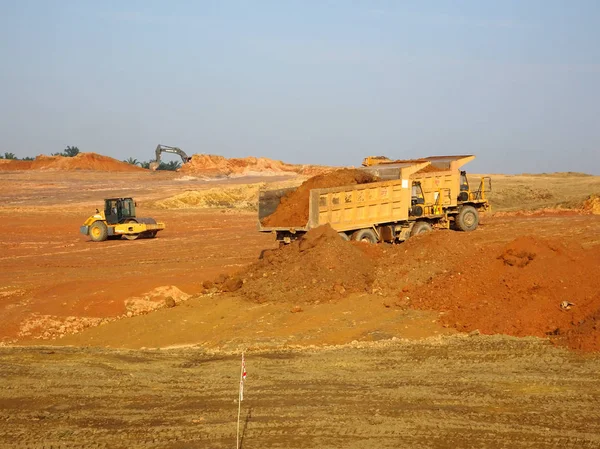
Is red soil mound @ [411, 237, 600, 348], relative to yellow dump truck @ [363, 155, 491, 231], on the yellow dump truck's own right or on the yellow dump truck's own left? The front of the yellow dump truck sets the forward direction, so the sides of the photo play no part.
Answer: on the yellow dump truck's own right

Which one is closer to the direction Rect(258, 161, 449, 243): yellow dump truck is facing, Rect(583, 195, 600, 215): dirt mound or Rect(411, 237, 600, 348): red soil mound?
the dirt mound

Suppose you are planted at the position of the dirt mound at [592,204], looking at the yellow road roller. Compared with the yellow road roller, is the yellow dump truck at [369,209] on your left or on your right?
left

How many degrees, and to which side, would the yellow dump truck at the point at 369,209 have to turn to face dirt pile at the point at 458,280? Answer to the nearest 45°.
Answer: approximately 135° to its right

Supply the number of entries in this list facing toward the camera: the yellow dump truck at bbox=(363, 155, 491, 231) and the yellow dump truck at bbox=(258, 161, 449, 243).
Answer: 0

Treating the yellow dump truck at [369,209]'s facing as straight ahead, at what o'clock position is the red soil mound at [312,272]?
The red soil mound is roughly at 5 o'clock from the yellow dump truck.

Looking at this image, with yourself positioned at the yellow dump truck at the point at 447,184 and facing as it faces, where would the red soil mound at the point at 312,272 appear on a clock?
The red soil mound is roughly at 5 o'clock from the yellow dump truck.

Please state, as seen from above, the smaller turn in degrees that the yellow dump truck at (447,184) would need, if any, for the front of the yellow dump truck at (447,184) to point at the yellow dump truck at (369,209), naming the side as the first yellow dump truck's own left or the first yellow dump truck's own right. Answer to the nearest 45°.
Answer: approximately 180°

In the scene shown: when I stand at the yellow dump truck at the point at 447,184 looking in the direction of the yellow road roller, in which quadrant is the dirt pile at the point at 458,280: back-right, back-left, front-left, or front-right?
back-left

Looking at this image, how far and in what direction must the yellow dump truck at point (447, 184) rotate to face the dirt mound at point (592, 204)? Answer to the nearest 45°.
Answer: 0° — it already faces it

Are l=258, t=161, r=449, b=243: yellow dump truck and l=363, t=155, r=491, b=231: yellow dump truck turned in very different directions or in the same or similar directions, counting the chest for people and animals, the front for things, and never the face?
same or similar directions

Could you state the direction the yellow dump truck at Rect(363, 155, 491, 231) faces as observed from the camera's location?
facing away from the viewer and to the right of the viewer

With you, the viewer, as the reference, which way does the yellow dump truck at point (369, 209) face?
facing away from the viewer and to the right of the viewer
